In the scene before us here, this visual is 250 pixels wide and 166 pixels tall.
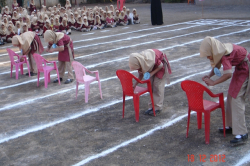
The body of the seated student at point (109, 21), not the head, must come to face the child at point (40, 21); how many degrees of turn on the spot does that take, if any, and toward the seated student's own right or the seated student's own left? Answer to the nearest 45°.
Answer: approximately 90° to the seated student's own right

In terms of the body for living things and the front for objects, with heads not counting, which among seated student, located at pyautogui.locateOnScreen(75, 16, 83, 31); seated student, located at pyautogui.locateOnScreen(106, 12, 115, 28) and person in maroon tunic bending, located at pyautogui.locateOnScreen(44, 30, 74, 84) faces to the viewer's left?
the person in maroon tunic bending

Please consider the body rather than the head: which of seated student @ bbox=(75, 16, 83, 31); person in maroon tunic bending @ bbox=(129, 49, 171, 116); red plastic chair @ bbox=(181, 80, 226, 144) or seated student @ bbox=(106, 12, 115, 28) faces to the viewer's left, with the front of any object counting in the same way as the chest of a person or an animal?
the person in maroon tunic bending

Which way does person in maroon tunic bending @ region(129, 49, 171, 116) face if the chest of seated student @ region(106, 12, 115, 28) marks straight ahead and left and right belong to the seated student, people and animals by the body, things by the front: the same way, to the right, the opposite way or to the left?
to the right

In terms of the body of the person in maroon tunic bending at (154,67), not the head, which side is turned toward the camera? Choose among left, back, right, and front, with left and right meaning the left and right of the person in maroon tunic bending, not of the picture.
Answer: left

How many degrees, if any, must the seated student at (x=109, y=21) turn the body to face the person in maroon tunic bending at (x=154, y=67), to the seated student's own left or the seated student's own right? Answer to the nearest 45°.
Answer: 0° — they already face them

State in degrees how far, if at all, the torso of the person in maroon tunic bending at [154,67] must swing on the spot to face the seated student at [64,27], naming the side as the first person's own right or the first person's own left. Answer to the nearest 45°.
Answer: approximately 90° to the first person's own right

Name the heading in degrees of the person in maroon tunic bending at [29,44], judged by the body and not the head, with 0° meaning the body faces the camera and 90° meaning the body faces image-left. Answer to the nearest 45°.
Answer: approximately 90°

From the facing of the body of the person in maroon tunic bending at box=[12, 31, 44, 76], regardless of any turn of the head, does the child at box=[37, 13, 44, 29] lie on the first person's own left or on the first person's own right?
on the first person's own right

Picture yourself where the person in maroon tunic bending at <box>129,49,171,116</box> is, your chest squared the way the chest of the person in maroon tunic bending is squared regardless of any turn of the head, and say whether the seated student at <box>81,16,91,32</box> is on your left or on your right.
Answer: on your right
